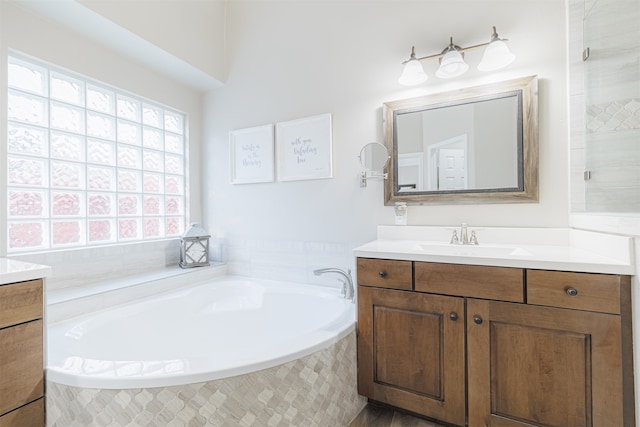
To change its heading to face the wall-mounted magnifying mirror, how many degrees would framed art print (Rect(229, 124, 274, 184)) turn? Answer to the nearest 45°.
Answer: approximately 90° to its left

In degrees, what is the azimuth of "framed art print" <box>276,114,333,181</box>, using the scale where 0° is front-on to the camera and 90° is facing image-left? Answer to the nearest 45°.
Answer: approximately 45°

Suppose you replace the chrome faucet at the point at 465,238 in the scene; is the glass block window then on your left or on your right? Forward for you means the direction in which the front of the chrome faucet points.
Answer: on your right

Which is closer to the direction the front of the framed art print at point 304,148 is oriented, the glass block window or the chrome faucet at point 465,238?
the glass block window

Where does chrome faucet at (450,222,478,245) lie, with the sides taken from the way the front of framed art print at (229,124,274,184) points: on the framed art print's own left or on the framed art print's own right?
on the framed art print's own left
